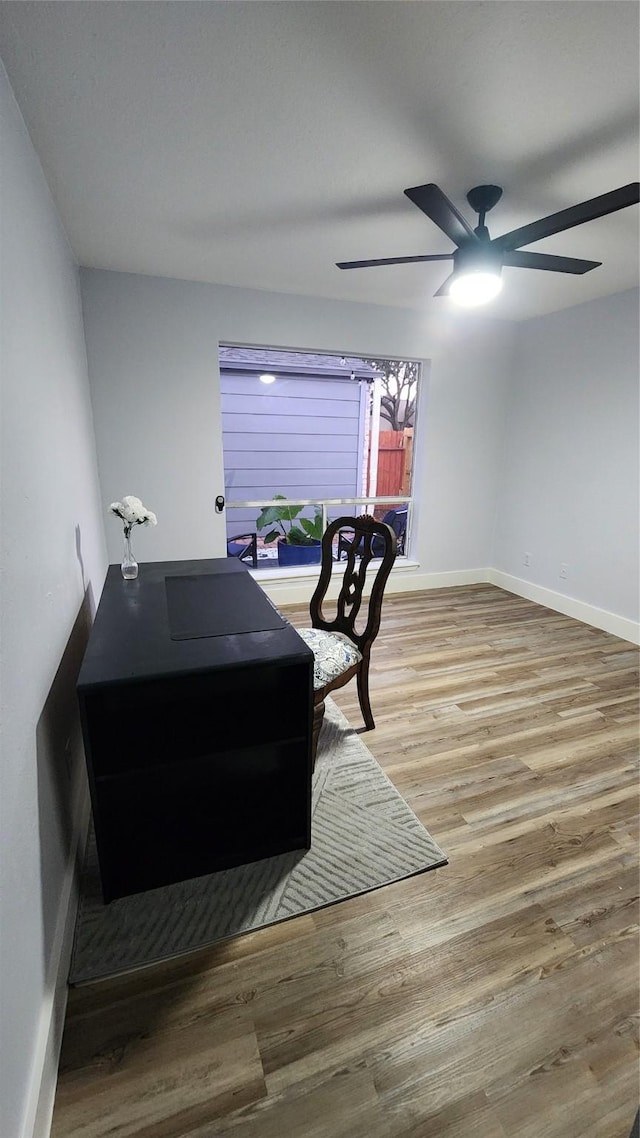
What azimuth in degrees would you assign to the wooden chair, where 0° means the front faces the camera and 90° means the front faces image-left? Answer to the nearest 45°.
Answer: approximately 45°

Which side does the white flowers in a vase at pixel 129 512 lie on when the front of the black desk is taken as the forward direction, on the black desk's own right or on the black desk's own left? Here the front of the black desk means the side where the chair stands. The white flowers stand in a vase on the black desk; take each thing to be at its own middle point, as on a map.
on the black desk's own left

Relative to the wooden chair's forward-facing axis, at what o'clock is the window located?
The window is roughly at 4 o'clock from the wooden chair.

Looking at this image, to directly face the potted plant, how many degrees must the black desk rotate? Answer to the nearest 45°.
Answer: approximately 90° to its left

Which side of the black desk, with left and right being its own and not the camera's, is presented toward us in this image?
right

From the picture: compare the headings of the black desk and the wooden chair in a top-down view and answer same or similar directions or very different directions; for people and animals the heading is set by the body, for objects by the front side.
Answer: very different directions

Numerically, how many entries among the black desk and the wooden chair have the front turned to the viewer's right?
1
